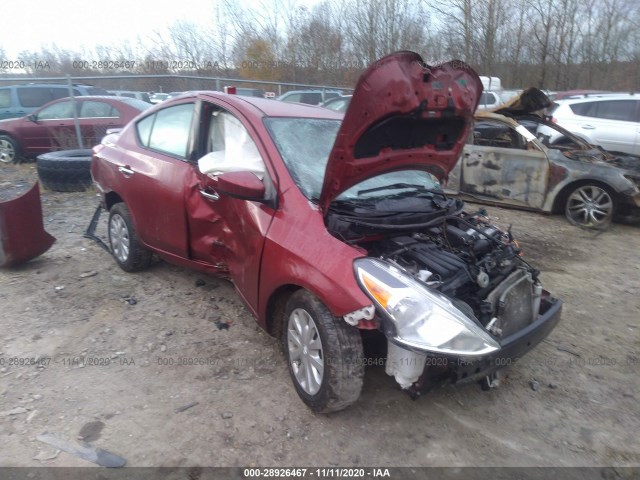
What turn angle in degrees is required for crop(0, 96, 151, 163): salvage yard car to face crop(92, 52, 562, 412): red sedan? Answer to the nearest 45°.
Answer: approximately 90° to its left

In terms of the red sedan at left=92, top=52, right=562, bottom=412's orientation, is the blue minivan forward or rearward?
rearward

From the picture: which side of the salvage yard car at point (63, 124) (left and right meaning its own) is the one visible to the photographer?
left

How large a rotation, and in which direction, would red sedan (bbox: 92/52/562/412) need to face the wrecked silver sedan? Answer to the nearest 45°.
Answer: approximately 90° to its left

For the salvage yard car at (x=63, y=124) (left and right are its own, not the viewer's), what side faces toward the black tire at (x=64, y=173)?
left

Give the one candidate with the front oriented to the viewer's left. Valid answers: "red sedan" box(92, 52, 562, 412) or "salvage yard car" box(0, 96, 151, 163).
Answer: the salvage yard car

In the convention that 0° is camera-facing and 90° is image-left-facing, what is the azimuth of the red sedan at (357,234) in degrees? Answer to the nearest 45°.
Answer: approximately 315°

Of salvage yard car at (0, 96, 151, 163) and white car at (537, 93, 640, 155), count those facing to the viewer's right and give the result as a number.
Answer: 1

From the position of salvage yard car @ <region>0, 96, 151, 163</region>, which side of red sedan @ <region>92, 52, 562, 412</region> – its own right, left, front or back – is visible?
back

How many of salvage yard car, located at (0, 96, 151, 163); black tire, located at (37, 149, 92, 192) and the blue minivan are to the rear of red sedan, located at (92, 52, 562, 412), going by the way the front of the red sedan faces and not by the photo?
3

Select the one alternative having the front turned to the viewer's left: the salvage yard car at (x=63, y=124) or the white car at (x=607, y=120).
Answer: the salvage yard car

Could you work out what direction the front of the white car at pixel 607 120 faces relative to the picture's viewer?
facing to the right of the viewer
